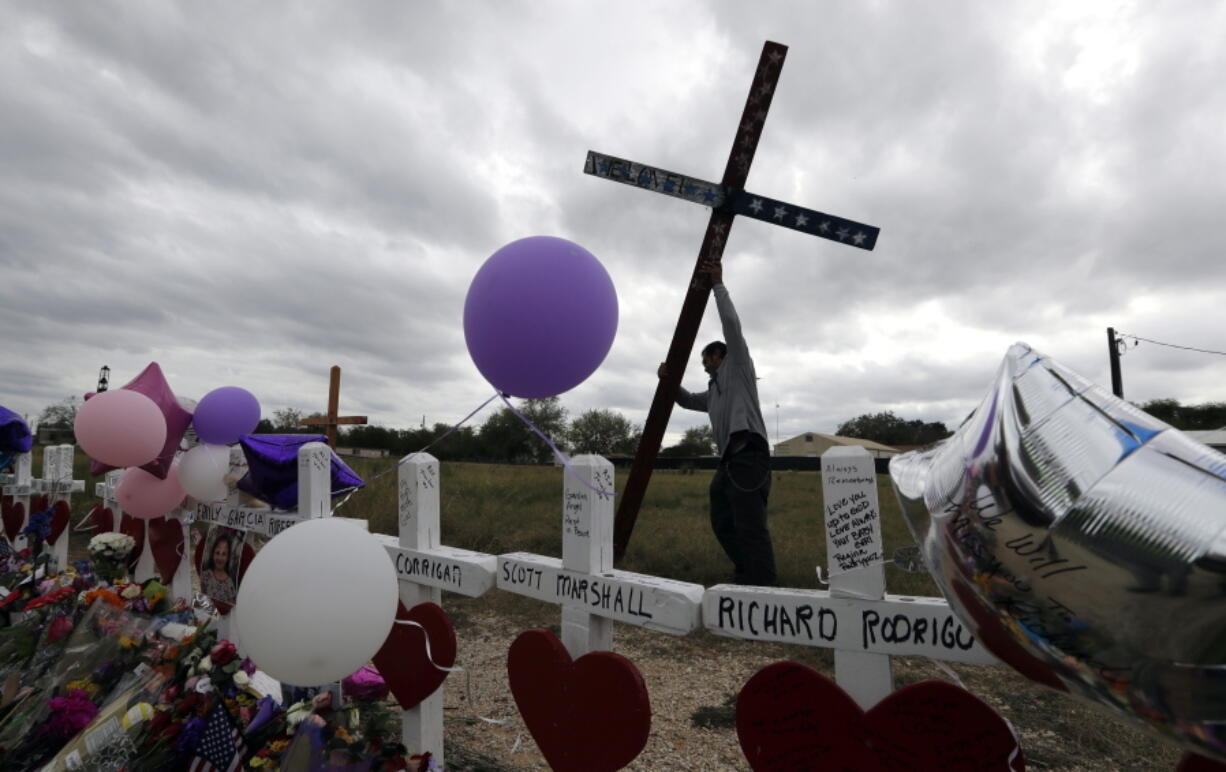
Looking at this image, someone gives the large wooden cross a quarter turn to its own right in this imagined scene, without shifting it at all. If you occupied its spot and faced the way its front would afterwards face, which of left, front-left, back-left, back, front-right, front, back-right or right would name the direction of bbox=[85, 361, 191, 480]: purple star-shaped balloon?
front

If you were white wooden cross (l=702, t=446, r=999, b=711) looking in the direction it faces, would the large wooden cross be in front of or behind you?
behind

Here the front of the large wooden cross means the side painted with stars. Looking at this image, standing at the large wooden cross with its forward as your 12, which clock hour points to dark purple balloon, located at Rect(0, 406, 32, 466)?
The dark purple balloon is roughly at 3 o'clock from the large wooden cross.

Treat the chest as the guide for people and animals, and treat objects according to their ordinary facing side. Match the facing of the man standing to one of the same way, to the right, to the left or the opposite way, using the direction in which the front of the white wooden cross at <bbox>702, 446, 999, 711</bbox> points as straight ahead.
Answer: to the right

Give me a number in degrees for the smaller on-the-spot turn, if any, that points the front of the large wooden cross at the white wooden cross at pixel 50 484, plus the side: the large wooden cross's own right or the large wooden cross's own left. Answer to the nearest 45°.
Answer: approximately 90° to the large wooden cross's own right

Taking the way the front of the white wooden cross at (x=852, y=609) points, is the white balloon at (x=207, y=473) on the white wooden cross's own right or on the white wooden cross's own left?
on the white wooden cross's own right

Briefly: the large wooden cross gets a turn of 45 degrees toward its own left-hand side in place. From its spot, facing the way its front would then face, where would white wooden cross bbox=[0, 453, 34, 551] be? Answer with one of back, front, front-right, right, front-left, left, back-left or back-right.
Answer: back-right

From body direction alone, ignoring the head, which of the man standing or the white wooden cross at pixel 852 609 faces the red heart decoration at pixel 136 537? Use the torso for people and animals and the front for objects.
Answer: the man standing

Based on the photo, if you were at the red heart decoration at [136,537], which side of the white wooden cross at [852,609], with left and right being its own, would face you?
right

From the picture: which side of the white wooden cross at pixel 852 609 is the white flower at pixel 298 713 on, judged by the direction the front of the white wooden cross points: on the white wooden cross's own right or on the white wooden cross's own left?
on the white wooden cross's own right

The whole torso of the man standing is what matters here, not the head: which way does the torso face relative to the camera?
to the viewer's left

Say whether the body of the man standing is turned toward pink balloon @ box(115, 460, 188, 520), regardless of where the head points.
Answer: yes

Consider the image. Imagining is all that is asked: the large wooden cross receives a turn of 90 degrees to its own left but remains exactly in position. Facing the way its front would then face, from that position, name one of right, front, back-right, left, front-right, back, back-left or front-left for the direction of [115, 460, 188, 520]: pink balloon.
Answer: back

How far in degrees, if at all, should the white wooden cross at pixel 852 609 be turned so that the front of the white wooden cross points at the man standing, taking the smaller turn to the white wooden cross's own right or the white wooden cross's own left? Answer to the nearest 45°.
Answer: approximately 180°
